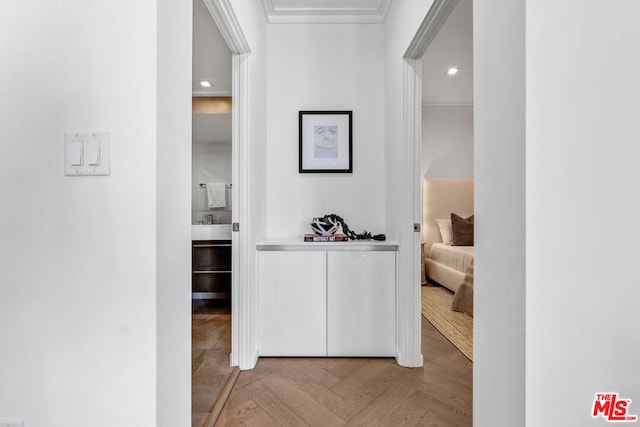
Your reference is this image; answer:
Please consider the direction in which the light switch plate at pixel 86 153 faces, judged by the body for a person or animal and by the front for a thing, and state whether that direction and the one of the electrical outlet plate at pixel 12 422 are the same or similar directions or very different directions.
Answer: same or similar directions

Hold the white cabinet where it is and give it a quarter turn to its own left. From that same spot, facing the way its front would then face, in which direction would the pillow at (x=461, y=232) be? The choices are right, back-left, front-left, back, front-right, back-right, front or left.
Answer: front-left

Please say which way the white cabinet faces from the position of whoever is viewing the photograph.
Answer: facing the viewer

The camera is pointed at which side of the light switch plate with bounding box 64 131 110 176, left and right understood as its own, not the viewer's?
front

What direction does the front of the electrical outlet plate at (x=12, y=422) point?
toward the camera

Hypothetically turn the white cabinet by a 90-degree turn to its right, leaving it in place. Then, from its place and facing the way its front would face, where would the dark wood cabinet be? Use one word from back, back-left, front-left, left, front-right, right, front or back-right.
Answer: front-right
